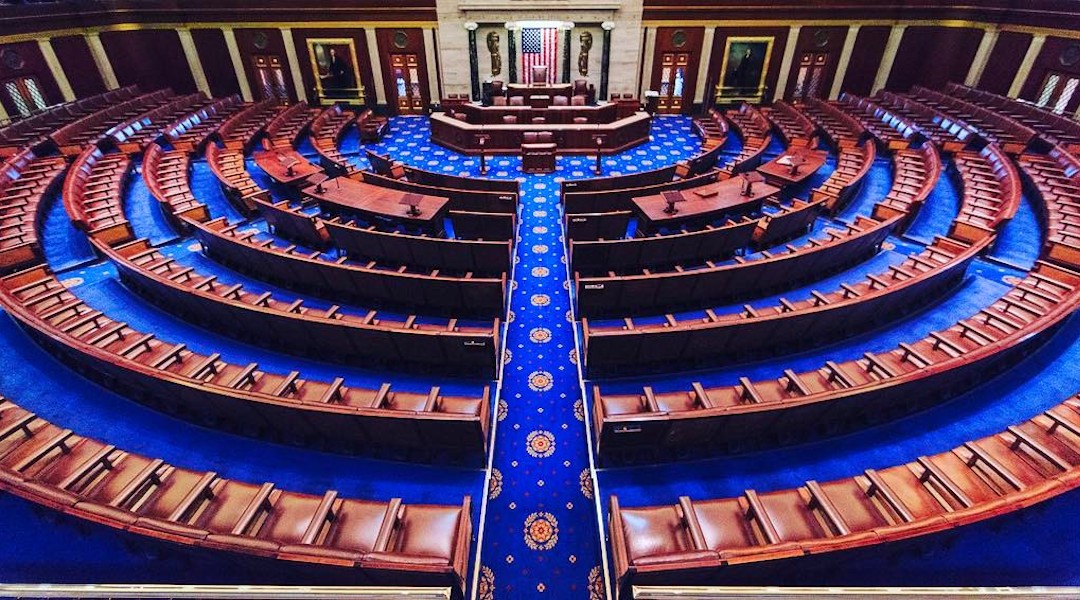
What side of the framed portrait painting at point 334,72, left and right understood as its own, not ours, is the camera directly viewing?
front

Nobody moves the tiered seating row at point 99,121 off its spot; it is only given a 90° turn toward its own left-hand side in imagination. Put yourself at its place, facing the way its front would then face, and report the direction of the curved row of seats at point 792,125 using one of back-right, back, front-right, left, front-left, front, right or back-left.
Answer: right

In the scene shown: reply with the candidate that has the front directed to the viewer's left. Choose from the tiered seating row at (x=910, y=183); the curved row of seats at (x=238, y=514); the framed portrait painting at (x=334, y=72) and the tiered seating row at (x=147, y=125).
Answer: the tiered seating row at (x=910, y=183)

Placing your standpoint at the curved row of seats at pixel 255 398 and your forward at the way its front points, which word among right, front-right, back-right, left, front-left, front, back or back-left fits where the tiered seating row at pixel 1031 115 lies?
front-right

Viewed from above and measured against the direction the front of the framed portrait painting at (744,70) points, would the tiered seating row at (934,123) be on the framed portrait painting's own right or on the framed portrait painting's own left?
on the framed portrait painting's own left

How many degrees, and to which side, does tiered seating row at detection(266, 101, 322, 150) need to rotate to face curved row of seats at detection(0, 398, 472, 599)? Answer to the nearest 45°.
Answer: approximately 45° to its right

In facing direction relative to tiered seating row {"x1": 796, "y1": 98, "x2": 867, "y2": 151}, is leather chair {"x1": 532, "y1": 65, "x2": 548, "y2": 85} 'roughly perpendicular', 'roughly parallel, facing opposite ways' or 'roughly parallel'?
roughly perpendicular

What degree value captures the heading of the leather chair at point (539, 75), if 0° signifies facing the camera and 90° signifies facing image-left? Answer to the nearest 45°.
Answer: approximately 0°

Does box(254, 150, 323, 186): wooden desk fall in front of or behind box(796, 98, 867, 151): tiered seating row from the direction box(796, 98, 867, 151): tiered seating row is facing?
in front

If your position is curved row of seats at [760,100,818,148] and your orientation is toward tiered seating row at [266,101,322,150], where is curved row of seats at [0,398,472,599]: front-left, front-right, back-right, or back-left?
front-left

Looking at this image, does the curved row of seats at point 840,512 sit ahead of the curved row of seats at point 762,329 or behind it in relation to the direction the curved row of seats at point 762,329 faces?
behind

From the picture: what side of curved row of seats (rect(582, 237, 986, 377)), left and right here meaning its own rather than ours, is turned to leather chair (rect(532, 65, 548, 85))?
front

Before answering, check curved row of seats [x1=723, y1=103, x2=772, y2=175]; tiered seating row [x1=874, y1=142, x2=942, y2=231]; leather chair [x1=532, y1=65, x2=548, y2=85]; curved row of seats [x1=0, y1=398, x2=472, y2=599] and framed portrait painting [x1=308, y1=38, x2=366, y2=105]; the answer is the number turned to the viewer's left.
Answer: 2

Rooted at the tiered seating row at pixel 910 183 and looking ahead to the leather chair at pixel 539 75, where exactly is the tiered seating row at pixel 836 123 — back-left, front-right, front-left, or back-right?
front-right

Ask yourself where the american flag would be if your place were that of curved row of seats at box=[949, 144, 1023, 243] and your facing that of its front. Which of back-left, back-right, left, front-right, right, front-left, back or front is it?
front

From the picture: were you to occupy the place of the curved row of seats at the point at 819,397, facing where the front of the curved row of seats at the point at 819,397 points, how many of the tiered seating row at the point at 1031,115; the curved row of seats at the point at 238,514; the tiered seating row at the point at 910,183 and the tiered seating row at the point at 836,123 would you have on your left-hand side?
1

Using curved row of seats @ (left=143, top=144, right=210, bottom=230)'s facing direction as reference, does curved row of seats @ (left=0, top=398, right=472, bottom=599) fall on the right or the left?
on its right

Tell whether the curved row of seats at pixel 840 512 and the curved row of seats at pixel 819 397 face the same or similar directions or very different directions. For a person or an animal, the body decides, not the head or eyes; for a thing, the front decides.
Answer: same or similar directions

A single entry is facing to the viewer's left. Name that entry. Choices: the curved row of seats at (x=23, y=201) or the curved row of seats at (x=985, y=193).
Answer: the curved row of seats at (x=985, y=193)

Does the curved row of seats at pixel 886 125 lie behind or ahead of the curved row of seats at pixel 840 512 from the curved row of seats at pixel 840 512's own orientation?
ahead

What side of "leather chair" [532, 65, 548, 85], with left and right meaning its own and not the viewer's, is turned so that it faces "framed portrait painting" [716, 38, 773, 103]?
left

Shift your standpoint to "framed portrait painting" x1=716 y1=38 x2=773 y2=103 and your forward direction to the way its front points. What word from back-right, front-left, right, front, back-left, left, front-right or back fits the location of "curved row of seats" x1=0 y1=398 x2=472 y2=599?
front

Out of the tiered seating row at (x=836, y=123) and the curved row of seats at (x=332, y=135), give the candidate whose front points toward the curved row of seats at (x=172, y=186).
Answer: the tiered seating row

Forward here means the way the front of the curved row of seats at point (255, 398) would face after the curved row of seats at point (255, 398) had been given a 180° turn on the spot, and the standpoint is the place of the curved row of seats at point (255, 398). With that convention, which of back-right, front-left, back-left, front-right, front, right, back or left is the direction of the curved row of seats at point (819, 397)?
left
